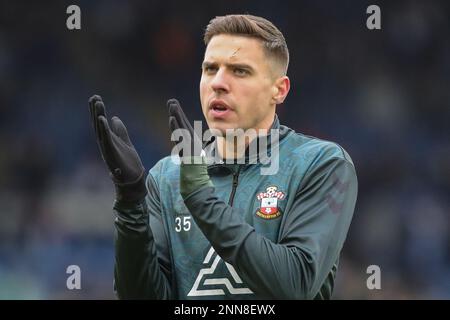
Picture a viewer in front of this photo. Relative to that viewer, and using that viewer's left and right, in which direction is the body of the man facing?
facing the viewer and to the left of the viewer

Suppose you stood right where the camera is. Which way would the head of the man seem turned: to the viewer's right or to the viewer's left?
to the viewer's left
